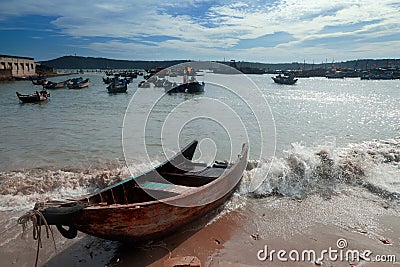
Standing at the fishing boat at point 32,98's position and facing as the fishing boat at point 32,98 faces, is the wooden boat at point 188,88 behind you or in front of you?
behind

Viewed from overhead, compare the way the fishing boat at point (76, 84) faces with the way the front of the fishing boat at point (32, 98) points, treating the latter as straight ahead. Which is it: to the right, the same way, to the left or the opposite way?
the opposite way
